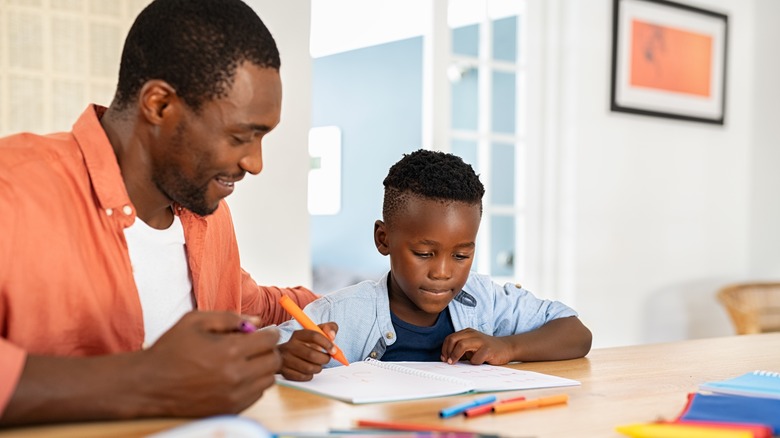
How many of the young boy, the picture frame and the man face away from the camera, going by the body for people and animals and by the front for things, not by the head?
0

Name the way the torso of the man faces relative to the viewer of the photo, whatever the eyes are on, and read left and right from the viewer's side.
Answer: facing the viewer and to the right of the viewer

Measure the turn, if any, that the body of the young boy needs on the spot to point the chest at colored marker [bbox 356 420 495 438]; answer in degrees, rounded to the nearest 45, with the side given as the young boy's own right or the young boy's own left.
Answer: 0° — they already face it

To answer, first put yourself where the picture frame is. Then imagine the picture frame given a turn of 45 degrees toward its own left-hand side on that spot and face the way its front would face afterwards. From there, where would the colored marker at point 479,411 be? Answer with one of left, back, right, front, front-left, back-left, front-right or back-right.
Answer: right

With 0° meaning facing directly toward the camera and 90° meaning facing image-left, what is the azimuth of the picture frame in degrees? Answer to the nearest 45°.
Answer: approximately 315°

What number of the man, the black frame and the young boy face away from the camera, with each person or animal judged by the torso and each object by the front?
0

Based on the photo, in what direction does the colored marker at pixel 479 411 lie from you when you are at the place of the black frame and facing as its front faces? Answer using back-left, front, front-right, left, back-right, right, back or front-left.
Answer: front-right

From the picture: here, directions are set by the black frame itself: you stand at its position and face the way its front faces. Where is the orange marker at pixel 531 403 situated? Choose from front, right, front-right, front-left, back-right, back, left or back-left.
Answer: front-right

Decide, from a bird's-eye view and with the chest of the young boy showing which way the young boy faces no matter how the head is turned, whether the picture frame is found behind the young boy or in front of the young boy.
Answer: behind

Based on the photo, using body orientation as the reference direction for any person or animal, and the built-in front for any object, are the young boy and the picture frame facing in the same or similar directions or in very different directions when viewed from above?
same or similar directions

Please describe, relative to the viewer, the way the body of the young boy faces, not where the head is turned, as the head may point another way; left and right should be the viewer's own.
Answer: facing the viewer

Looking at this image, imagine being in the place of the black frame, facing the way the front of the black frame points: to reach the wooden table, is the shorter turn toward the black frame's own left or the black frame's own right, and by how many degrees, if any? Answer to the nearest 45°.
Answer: approximately 45° to the black frame's own right

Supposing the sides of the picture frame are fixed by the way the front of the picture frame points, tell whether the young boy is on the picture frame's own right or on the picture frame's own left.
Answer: on the picture frame's own right

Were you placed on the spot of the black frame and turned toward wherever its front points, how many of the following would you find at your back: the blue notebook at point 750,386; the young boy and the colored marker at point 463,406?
0
